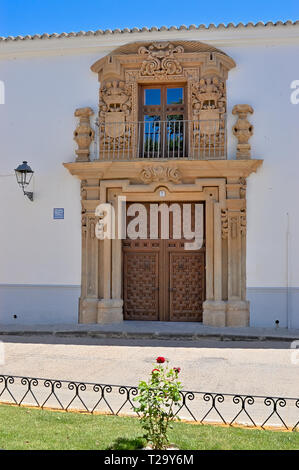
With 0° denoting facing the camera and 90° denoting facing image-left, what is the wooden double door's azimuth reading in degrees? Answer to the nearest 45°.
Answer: approximately 0°

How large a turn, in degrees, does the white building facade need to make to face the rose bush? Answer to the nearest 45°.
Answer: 0° — it already faces it

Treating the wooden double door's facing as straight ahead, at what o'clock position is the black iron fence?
The black iron fence is roughly at 12 o'clock from the wooden double door.

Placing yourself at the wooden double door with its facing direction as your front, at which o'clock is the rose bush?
The rose bush is roughly at 12 o'clock from the wooden double door.

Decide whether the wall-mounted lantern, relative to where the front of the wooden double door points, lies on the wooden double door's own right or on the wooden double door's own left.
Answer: on the wooden double door's own right

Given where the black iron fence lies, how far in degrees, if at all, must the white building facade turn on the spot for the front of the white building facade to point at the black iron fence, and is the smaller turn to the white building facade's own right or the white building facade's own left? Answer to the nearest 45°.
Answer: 0° — it already faces it

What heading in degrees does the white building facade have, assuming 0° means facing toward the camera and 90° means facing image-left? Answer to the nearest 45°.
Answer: approximately 0°
